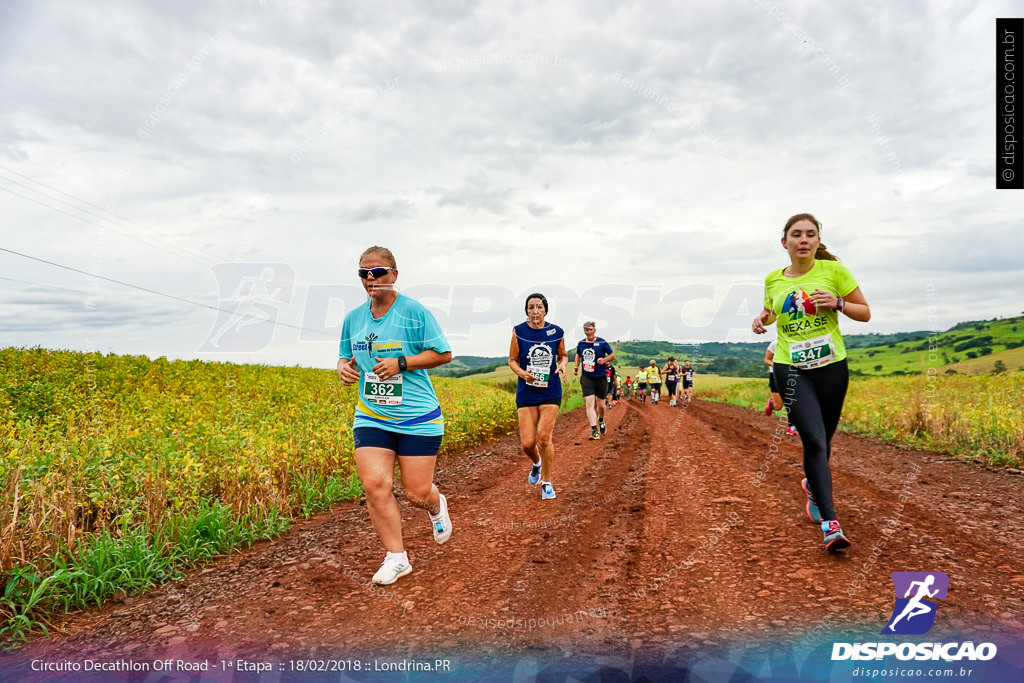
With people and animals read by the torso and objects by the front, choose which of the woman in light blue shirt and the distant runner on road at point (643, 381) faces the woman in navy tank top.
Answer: the distant runner on road

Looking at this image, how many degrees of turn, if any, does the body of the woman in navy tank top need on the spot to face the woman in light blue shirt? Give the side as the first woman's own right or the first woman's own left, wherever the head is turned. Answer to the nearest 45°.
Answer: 0° — they already face them

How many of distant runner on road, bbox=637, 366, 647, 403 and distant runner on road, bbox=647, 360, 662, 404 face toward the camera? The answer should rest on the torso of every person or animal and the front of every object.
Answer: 2

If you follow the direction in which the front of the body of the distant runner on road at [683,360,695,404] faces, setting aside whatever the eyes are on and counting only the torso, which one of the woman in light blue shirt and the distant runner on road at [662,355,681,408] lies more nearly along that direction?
the woman in light blue shirt

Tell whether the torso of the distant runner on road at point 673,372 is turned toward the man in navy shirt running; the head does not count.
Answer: yes

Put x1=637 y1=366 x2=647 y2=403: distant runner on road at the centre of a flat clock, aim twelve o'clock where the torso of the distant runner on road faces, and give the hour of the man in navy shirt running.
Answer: The man in navy shirt running is roughly at 12 o'clock from the distant runner on road.

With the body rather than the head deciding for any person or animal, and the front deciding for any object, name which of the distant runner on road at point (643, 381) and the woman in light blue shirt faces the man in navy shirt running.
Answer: the distant runner on road

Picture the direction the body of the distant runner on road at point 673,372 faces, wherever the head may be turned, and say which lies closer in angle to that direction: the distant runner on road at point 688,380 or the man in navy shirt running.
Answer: the man in navy shirt running

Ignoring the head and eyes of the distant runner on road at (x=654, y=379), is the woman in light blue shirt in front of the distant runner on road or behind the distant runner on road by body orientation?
in front

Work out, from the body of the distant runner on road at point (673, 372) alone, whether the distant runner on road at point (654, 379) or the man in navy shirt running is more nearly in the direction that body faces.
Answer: the man in navy shirt running

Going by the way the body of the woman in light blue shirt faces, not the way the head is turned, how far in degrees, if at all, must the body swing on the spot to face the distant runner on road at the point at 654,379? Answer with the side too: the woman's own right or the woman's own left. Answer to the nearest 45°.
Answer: approximately 180°
